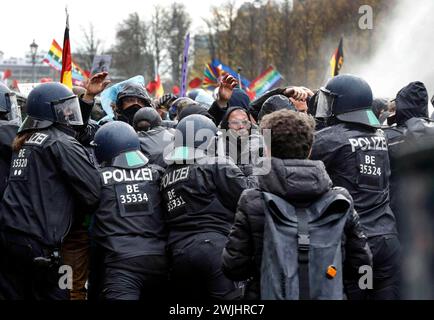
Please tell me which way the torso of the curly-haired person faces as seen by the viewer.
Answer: away from the camera

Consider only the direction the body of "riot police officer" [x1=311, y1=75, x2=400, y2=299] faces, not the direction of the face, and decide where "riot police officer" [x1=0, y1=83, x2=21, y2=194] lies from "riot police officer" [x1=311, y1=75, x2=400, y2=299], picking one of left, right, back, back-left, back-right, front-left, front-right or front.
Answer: front-left

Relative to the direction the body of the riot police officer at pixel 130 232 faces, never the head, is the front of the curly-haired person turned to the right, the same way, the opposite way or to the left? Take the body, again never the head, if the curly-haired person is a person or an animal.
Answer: the same way

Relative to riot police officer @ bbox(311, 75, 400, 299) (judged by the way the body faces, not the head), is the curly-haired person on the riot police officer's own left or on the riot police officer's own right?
on the riot police officer's own left

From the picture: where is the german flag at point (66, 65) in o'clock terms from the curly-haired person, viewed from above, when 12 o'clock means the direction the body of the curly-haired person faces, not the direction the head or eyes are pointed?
The german flag is roughly at 11 o'clock from the curly-haired person.

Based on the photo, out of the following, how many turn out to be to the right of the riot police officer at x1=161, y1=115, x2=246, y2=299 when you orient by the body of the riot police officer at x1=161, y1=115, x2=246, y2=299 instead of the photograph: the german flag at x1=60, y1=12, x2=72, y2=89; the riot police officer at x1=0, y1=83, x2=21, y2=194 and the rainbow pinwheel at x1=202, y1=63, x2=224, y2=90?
0

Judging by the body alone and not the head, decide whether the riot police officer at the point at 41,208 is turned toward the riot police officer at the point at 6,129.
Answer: no

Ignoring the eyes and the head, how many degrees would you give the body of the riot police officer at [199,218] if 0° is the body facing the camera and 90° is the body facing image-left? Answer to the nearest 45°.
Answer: approximately 225°

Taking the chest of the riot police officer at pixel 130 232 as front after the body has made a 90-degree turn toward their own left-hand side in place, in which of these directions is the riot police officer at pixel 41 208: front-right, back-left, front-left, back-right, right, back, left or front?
front

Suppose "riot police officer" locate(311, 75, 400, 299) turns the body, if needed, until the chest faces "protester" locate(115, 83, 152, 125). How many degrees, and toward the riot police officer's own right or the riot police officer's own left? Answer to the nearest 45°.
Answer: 0° — they already face them

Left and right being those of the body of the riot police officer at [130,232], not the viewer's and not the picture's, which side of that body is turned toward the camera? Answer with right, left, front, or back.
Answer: back

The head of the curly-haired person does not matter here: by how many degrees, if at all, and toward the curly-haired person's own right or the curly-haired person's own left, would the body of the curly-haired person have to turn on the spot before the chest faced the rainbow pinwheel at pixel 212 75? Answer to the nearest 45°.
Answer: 0° — they already face it

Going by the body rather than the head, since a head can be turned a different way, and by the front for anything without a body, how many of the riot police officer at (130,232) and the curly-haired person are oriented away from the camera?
2

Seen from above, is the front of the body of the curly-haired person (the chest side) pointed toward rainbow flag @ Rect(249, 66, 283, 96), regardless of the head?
yes

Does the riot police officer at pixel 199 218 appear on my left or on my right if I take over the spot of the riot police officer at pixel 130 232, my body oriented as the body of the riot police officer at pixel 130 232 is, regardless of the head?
on my right

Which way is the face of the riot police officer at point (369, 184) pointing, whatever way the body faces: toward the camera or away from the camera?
away from the camera

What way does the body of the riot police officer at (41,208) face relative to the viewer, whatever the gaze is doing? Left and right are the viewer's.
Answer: facing away from the viewer and to the right of the viewer
